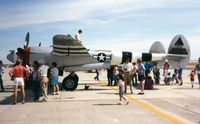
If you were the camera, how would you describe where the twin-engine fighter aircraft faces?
facing to the left of the viewer
